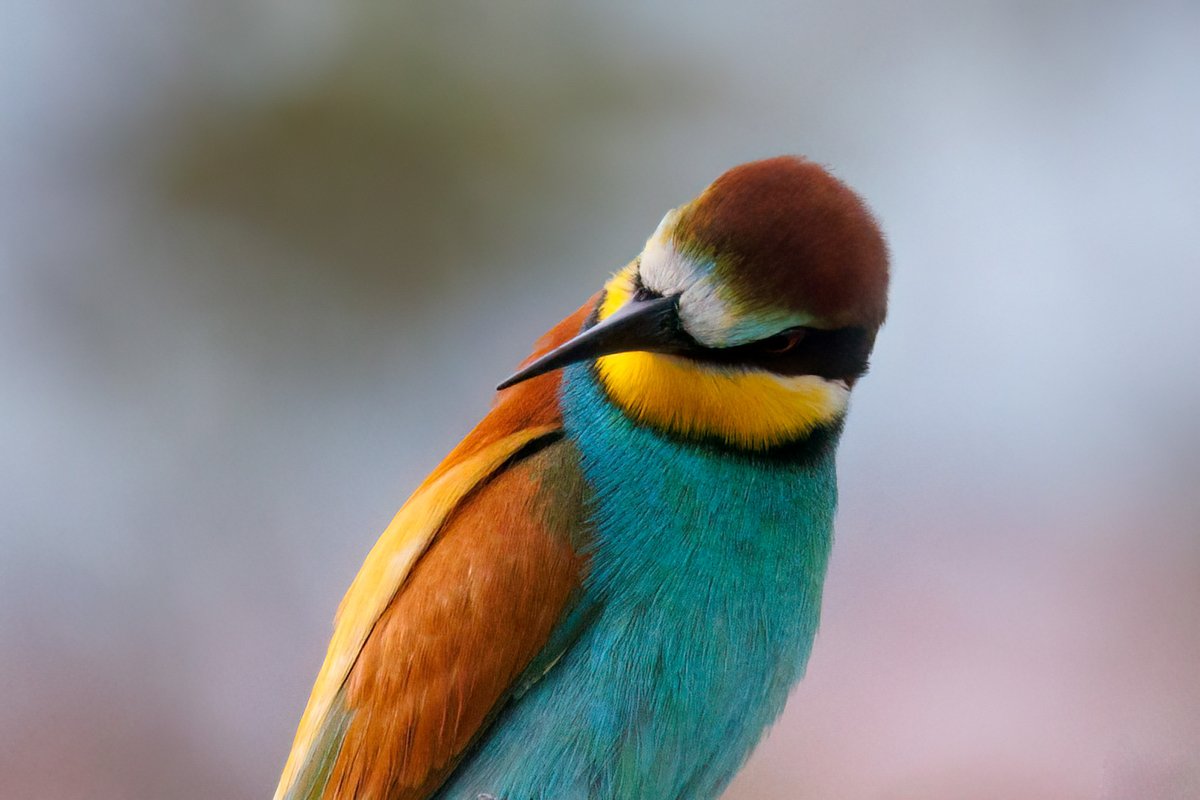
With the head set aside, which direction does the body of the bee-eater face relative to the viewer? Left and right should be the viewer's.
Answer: facing the viewer and to the right of the viewer
